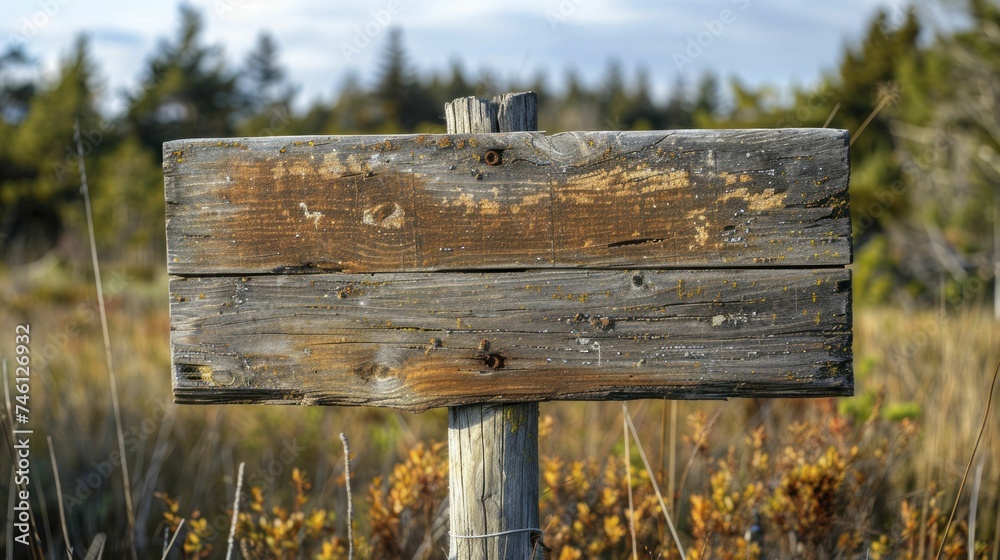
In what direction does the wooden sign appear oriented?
toward the camera
